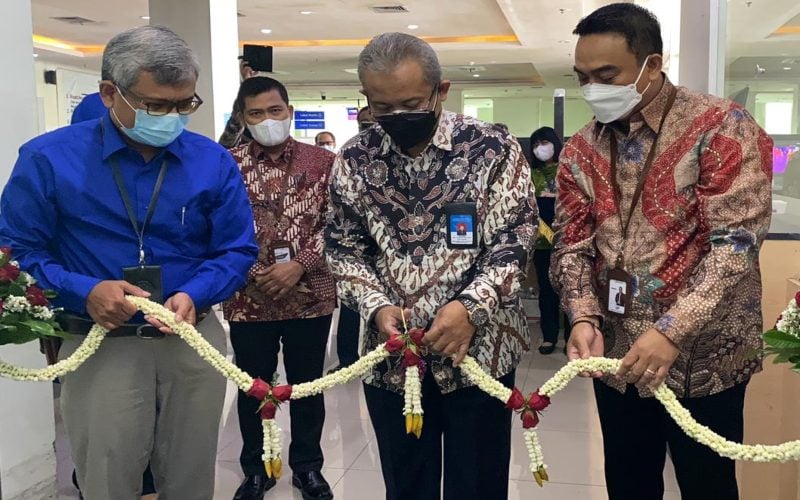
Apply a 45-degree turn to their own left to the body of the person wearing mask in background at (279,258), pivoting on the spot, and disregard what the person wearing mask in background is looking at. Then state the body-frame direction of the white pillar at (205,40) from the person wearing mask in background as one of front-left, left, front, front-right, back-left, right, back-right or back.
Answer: back-left

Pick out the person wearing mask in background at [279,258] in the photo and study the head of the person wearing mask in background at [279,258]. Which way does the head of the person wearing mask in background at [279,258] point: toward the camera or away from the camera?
toward the camera

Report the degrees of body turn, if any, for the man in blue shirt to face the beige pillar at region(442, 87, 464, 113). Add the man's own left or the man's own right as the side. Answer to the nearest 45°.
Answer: approximately 135° to the man's own left

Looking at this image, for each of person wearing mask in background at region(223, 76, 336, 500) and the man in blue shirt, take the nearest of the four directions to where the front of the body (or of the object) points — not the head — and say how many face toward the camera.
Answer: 2

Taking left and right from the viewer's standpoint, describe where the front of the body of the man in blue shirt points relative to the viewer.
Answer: facing the viewer

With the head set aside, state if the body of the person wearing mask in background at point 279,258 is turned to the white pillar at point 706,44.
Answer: no

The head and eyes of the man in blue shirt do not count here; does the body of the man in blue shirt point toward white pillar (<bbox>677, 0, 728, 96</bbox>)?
no

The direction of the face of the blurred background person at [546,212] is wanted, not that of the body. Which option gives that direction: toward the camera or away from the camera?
toward the camera

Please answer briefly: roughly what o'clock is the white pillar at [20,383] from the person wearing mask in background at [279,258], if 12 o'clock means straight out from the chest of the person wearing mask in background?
The white pillar is roughly at 2 o'clock from the person wearing mask in background.

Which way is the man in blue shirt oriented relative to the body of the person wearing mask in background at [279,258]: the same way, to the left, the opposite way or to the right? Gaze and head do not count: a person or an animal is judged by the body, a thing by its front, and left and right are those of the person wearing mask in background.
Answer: the same way

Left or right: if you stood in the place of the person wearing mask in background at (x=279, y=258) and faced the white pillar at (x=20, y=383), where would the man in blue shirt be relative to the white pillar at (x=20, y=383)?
left

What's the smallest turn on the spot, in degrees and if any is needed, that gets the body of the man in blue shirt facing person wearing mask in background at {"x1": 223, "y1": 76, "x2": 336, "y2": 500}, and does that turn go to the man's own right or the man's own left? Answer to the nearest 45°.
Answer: approximately 135° to the man's own left

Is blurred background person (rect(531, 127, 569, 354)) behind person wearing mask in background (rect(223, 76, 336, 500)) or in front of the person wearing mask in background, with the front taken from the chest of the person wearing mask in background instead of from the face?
behind

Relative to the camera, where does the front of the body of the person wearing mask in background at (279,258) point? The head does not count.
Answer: toward the camera
